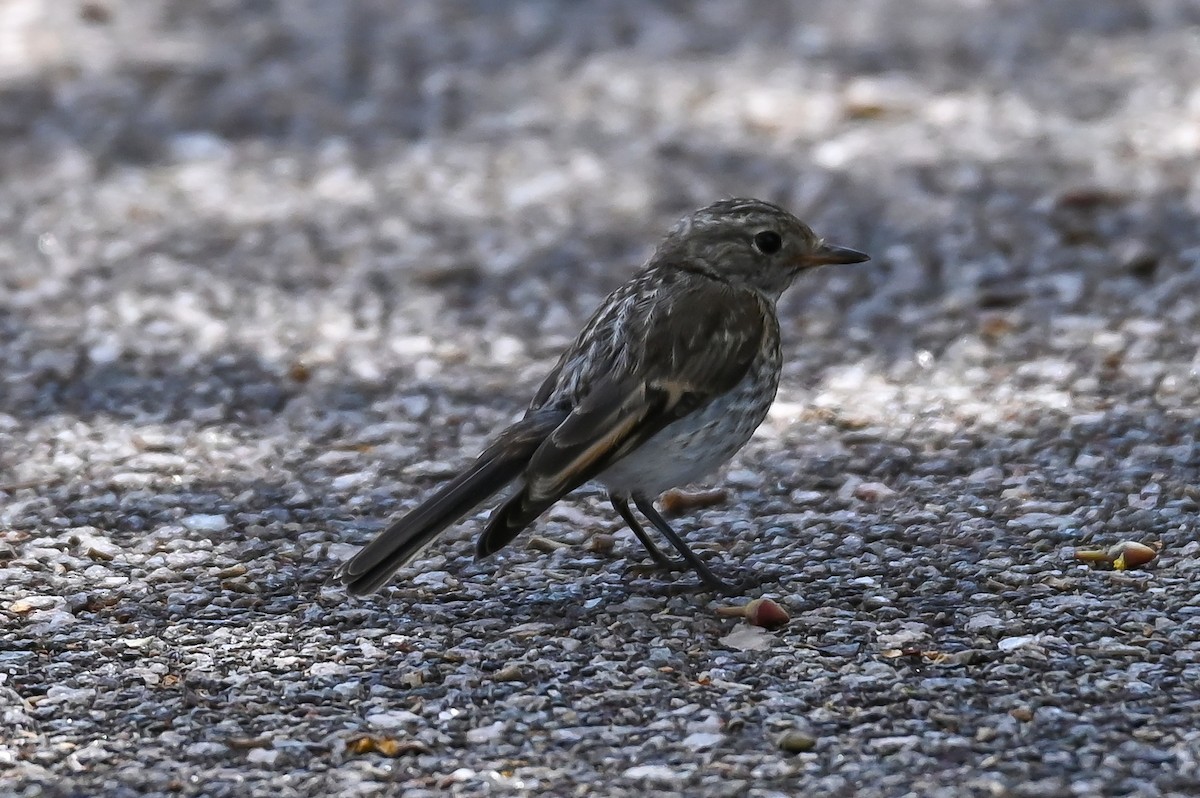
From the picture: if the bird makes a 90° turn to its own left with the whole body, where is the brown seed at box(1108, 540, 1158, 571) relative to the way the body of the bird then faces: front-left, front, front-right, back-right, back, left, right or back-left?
right

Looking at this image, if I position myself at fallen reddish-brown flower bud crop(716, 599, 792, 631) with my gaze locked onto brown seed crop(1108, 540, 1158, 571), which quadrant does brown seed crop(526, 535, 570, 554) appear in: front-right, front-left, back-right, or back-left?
back-left

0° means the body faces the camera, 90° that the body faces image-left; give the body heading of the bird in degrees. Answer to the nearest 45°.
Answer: approximately 270°

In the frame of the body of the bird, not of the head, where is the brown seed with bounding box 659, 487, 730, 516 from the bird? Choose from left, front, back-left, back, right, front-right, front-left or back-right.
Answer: left
